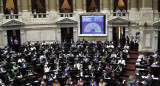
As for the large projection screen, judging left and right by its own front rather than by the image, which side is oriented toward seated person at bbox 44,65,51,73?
front

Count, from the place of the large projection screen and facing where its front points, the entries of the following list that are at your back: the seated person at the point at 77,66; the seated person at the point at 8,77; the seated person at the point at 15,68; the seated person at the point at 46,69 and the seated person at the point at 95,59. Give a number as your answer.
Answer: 0

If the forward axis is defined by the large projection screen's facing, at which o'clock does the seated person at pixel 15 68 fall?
The seated person is roughly at 1 o'clock from the large projection screen.

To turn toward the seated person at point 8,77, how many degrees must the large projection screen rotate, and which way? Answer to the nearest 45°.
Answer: approximately 45° to its right

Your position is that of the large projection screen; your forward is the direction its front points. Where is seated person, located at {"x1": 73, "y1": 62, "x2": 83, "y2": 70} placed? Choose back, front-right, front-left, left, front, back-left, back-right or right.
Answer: front

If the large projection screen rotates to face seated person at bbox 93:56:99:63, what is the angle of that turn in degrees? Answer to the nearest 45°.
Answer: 0° — it already faces them

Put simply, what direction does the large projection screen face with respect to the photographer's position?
facing the viewer

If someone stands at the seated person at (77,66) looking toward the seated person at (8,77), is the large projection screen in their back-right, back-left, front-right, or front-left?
back-right

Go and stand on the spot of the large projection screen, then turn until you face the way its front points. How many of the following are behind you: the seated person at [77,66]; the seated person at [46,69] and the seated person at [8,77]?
0

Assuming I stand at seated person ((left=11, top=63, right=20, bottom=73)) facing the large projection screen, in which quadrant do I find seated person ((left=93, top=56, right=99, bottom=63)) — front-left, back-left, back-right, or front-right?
front-right
